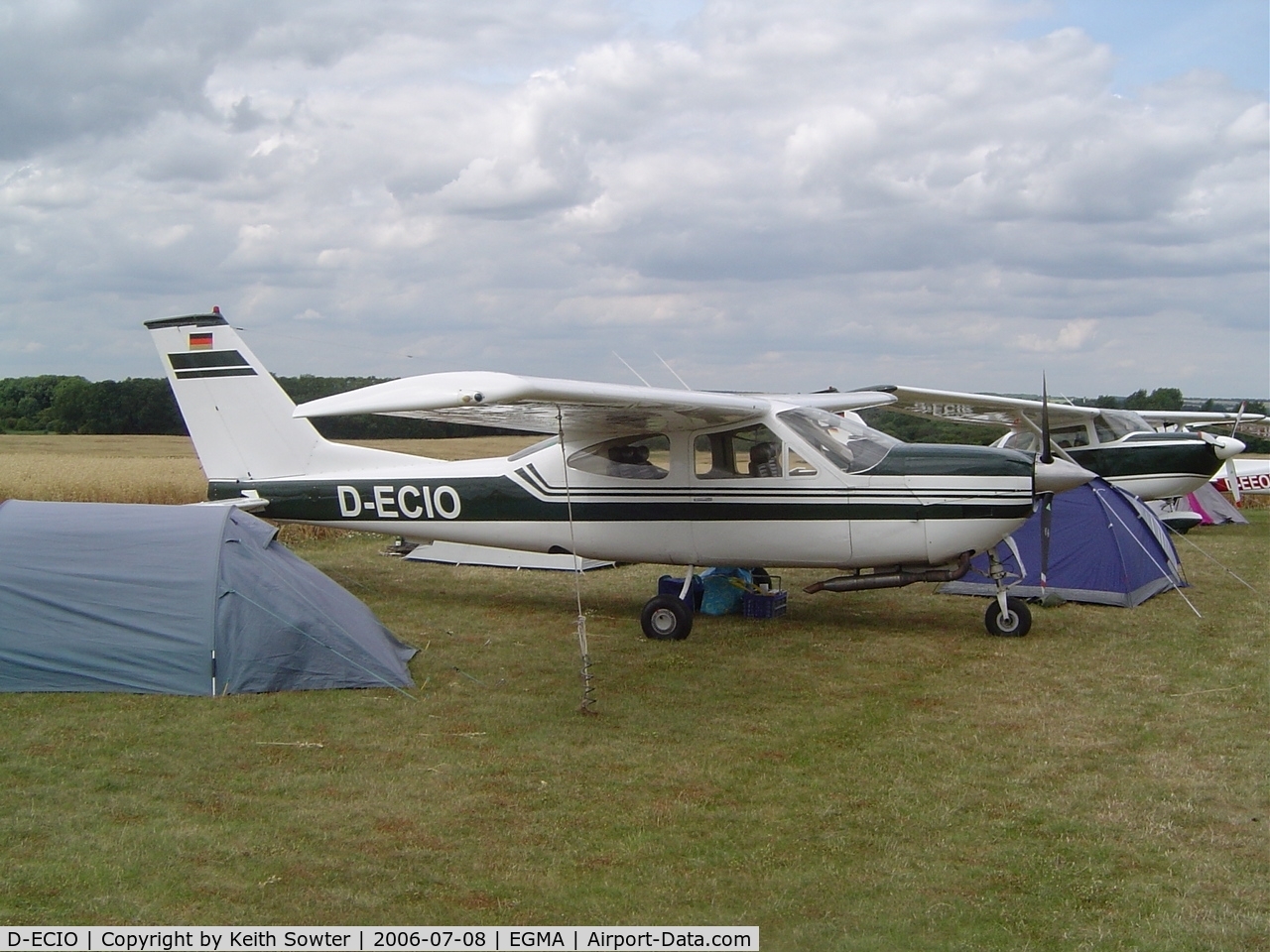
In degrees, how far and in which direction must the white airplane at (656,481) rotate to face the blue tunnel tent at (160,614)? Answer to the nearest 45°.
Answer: approximately 135° to its right

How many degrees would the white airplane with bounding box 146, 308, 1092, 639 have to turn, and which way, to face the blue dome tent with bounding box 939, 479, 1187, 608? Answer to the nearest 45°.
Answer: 0° — it already faces it

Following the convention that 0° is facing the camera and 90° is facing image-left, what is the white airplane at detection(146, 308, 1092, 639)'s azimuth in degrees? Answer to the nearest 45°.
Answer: approximately 270°
